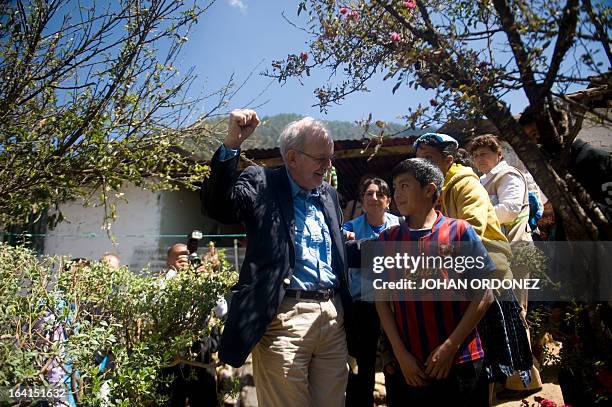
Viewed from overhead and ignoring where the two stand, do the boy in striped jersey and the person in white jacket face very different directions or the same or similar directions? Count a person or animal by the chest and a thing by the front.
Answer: same or similar directions

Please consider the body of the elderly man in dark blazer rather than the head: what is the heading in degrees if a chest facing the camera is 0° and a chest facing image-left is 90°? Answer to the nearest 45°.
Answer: approximately 315°

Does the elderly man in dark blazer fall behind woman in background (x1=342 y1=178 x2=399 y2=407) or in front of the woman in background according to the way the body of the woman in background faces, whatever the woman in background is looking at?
in front

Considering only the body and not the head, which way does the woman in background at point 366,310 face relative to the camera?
toward the camera

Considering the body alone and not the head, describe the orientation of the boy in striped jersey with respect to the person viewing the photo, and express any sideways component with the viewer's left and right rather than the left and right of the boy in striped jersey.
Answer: facing the viewer and to the left of the viewer

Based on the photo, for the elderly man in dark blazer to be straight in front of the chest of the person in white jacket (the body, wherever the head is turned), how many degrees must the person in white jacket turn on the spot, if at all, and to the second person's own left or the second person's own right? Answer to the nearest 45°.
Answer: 0° — they already face them

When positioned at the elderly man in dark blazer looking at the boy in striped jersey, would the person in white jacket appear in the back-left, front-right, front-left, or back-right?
front-left

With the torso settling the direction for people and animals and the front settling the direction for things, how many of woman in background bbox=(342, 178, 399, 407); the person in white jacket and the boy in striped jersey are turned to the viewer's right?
0

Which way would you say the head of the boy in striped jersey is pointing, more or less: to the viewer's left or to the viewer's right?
to the viewer's left

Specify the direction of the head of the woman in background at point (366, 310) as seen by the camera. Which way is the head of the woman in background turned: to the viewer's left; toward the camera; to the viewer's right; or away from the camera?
toward the camera
